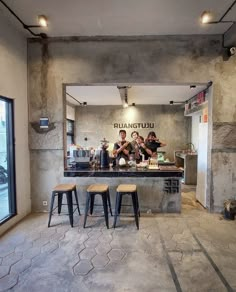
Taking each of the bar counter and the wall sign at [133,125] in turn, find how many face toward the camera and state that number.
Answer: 2

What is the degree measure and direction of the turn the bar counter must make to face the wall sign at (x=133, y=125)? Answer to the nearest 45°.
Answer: approximately 180°

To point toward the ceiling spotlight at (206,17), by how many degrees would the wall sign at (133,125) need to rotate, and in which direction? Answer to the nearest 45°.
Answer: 0° — it already faces it

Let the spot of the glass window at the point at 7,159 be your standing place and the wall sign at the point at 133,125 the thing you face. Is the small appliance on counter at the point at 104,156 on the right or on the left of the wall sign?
right

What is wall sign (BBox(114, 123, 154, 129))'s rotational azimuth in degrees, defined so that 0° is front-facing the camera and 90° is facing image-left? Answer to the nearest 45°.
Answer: approximately 0°

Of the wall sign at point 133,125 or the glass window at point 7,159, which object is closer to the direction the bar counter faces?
the glass window

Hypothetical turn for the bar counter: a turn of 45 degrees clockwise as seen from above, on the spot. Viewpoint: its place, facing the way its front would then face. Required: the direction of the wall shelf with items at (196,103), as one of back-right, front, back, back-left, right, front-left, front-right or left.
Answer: back
